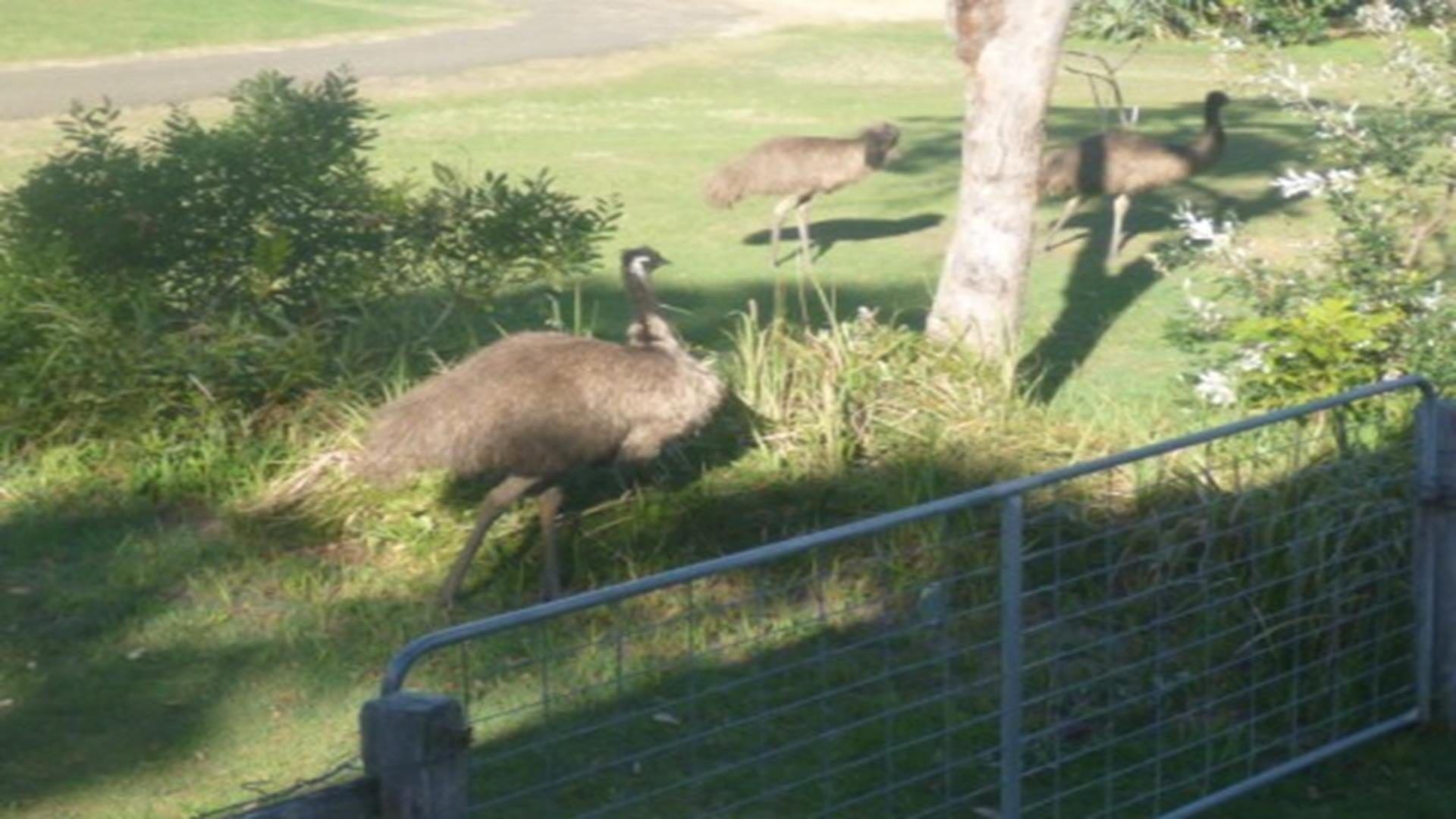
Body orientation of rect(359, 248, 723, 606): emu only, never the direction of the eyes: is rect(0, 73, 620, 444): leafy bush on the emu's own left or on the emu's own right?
on the emu's own left

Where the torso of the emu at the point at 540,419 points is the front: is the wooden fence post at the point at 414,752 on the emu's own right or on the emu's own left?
on the emu's own right

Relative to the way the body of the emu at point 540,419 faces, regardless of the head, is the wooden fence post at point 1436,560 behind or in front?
in front

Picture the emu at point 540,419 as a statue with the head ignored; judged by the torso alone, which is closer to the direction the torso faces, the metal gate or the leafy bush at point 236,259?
the metal gate

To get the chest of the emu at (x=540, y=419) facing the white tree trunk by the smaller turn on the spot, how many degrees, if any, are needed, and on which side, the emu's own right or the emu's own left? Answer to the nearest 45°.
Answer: approximately 45° to the emu's own left

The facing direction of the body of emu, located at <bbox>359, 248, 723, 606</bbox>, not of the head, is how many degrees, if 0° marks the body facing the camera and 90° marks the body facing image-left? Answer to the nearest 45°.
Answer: approximately 270°

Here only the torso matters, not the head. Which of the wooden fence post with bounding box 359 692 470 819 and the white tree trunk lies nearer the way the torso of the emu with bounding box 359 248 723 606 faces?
the white tree trunk

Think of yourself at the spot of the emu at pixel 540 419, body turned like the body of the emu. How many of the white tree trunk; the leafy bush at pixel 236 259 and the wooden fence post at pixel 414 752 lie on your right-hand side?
1

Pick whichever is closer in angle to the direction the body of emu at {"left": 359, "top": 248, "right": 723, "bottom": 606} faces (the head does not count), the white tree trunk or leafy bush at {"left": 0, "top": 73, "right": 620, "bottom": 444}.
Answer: the white tree trunk
